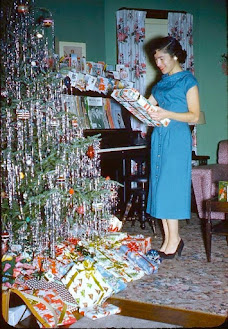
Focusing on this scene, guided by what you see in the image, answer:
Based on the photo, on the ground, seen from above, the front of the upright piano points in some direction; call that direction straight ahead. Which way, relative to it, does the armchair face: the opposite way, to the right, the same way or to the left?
to the right

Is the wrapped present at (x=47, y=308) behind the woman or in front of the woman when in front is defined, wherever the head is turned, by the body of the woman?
in front

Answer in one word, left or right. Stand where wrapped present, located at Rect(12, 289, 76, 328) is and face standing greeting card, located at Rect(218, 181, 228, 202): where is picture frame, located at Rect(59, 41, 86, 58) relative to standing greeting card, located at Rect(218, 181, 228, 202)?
left

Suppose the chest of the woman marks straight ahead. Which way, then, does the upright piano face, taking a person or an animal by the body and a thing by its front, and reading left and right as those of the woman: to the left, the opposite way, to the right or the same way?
to the left

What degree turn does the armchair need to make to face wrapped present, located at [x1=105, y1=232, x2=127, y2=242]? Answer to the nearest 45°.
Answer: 0° — it already faces it

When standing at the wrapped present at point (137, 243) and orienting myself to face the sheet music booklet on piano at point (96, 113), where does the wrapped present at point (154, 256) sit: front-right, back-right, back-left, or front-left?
back-right

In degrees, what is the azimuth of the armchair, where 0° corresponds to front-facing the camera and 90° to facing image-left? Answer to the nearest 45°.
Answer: approximately 45°
